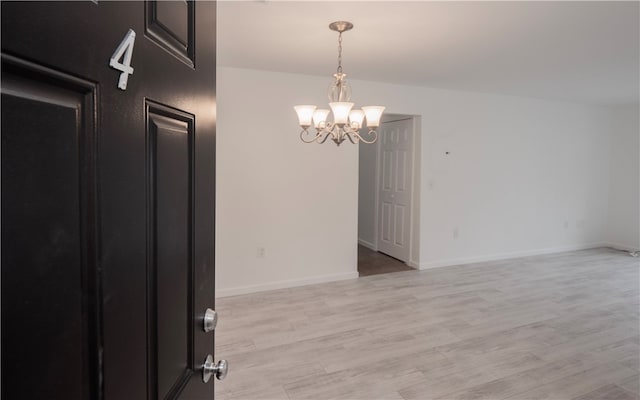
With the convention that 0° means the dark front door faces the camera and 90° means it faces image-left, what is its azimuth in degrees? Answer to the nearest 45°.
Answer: approximately 315°

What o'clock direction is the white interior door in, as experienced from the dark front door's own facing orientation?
The white interior door is roughly at 9 o'clock from the dark front door.

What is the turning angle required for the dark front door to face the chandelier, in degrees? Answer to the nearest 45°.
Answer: approximately 90° to its left
